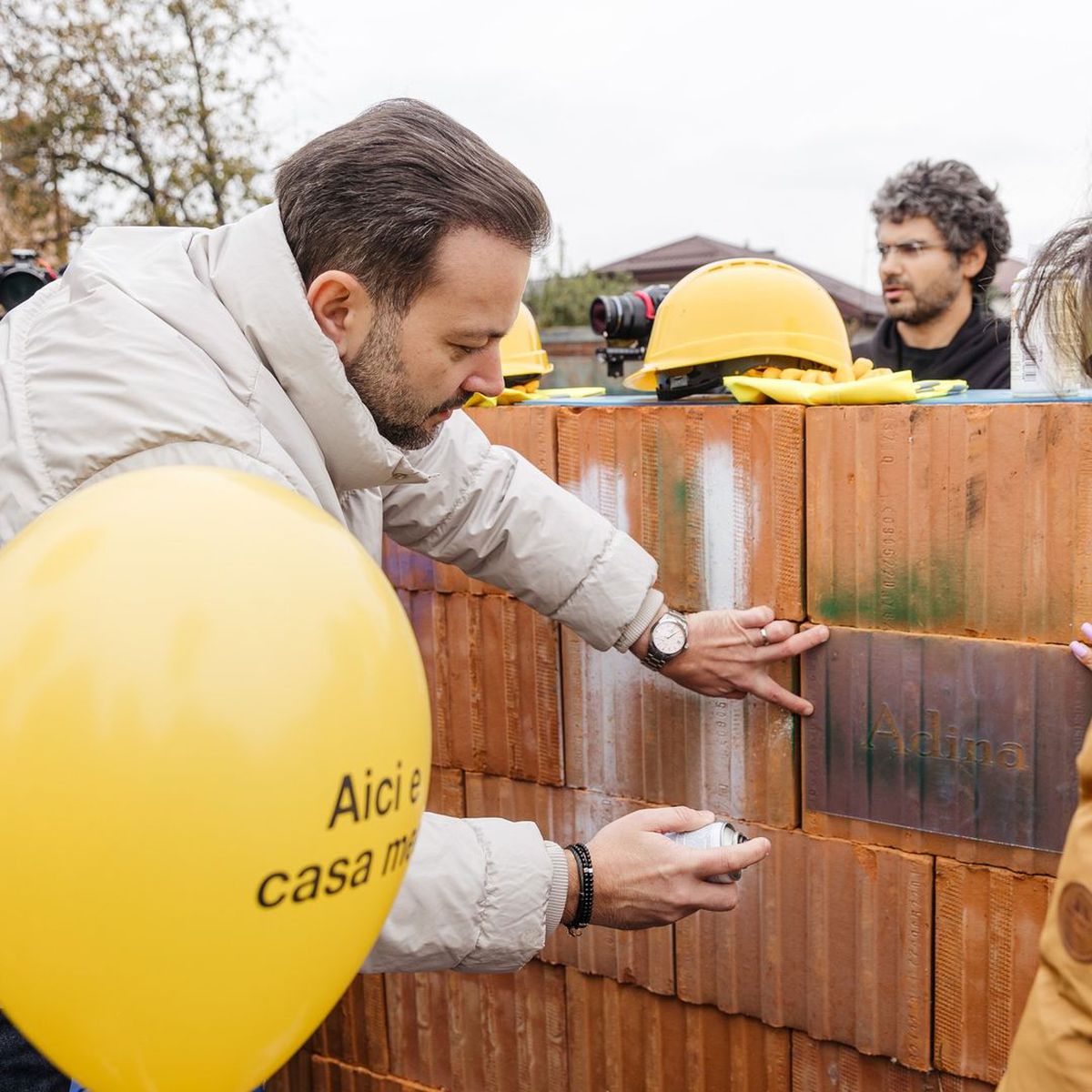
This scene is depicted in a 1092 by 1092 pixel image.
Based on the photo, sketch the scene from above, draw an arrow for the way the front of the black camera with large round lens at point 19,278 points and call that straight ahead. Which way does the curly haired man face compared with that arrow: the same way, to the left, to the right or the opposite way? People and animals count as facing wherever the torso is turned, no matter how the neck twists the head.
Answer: to the right

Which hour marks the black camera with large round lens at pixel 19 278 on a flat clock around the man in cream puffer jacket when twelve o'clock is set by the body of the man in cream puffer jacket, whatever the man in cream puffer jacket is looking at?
The black camera with large round lens is roughly at 8 o'clock from the man in cream puffer jacket.

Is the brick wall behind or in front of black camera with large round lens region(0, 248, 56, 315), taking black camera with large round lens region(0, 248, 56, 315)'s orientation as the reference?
in front

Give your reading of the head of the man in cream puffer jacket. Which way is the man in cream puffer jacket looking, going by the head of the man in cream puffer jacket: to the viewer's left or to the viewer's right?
to the viewer's right

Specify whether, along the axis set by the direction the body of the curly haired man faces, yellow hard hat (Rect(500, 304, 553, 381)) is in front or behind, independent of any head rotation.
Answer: in front

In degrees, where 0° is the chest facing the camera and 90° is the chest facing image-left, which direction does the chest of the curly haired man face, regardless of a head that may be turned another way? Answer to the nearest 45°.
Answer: approximately 45°

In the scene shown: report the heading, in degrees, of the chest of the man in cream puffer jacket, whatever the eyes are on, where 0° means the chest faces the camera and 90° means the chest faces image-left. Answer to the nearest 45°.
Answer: approximately 270°

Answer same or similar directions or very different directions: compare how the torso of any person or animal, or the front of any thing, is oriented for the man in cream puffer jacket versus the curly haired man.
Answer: very different directions

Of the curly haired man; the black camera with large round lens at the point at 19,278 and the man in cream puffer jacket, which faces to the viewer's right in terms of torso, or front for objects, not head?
the man in cream puffer jacket

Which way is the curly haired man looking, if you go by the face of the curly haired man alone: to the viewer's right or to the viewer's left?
to the viewer's left
